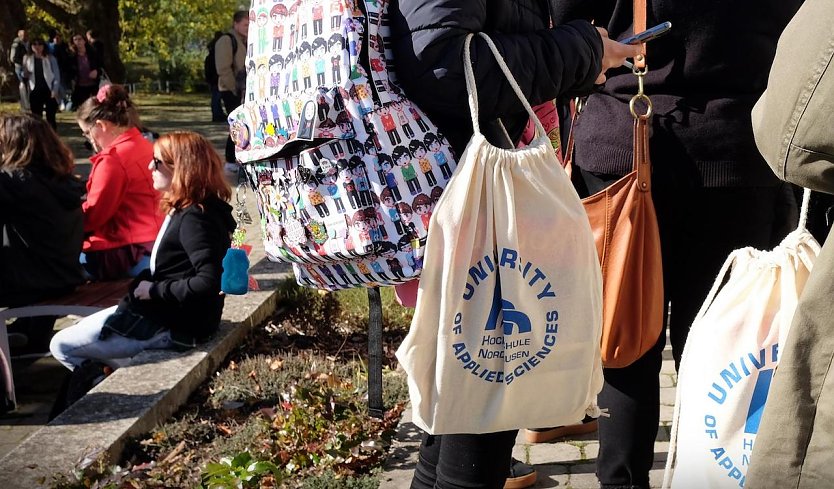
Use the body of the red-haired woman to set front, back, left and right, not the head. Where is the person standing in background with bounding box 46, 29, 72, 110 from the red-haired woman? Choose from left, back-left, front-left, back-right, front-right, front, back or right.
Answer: right

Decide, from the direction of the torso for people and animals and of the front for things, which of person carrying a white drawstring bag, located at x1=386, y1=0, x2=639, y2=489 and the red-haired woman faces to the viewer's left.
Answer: the red-haired woman

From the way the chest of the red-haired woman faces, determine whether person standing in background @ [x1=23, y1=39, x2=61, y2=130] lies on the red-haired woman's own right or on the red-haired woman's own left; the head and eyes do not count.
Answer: on the red-haired woman's own right

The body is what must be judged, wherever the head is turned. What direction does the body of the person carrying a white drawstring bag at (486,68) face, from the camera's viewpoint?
to the viewer's right

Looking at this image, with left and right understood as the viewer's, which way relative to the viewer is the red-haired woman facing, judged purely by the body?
facing to the left of the viewer

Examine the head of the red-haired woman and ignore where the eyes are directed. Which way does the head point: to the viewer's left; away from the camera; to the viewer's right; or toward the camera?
to the viewer's left

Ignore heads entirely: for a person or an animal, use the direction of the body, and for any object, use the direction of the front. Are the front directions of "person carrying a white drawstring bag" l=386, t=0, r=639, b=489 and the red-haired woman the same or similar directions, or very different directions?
very different directions

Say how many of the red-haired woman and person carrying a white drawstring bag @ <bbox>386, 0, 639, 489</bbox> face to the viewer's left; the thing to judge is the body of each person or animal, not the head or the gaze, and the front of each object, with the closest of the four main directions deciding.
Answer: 1

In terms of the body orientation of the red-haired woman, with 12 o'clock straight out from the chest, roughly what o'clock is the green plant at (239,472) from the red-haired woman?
The green plant is roughly at 9 o'clock from the red-haired woman.

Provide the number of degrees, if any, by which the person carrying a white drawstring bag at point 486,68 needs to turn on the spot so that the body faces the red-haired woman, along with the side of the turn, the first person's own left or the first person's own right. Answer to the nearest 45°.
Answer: approximately 135° to the first person's own left
